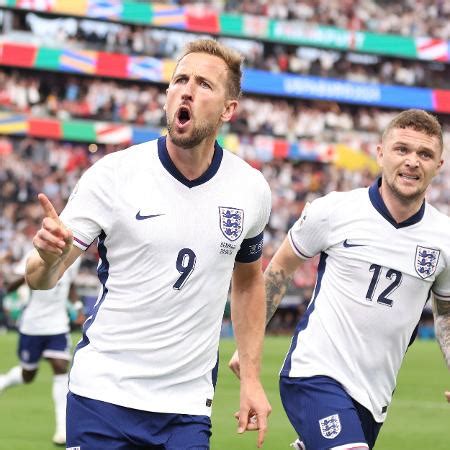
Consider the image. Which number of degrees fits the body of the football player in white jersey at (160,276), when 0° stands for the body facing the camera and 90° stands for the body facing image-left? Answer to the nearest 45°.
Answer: approximately 0°

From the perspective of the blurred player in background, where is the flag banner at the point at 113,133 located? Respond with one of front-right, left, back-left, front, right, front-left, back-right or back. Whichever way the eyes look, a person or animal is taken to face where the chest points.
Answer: back-left

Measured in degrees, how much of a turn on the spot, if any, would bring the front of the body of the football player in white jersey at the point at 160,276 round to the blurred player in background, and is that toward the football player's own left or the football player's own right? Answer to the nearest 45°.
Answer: approximately 180°

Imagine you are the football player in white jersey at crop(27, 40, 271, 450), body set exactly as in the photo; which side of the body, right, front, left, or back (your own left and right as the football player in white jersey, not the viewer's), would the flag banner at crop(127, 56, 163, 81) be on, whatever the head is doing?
back

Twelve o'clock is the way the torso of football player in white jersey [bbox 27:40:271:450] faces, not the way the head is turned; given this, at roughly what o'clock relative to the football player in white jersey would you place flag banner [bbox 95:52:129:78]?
The flag banner is roughly at 6 o'clock from the football player in white jersey.

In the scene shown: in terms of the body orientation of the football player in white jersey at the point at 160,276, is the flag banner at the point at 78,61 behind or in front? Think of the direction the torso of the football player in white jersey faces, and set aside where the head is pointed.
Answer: behind

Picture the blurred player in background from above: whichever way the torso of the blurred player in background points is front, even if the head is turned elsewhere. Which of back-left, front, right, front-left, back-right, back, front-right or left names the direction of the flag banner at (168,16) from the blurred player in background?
back-left

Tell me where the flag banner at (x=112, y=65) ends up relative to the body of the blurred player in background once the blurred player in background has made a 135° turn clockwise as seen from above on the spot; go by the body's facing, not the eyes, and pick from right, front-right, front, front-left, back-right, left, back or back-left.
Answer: right

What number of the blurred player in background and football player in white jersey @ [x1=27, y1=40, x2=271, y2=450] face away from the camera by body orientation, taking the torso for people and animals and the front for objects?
0

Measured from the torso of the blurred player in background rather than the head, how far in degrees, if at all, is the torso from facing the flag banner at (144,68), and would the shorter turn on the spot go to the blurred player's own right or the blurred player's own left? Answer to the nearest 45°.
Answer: approximately 135° to the blurred player's own left

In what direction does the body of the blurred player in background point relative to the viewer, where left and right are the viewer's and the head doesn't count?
facing the viewer and to the right of the viewer
